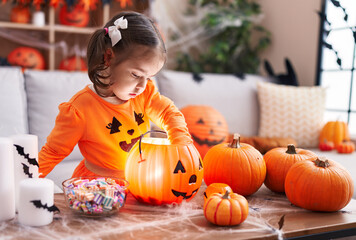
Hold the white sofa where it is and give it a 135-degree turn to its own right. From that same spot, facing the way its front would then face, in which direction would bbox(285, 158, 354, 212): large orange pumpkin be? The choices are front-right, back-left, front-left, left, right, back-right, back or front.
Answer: back

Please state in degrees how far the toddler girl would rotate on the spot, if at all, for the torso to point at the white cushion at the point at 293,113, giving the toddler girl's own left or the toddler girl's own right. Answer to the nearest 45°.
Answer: approximately 90° to the toddler girl's own left

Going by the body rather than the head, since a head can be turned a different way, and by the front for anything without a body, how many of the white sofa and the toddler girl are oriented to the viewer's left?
0

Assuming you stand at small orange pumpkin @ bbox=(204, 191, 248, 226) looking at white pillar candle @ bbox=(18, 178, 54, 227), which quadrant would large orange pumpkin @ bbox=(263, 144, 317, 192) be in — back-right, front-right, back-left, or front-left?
back-right

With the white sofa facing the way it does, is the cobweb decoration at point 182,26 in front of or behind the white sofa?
behind

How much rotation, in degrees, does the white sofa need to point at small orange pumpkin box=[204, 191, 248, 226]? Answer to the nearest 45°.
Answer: approximately 45° to its left

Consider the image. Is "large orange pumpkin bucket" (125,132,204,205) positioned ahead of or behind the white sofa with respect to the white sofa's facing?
ahead

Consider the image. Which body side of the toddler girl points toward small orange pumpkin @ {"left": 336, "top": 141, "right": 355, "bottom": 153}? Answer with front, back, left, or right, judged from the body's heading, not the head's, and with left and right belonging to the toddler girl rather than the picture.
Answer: left

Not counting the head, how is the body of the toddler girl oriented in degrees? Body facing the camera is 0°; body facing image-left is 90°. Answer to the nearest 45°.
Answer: approximately 315°

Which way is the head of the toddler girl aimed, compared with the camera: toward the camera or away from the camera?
toward the camera

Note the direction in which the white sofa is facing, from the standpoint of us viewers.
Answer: facing the viewer
